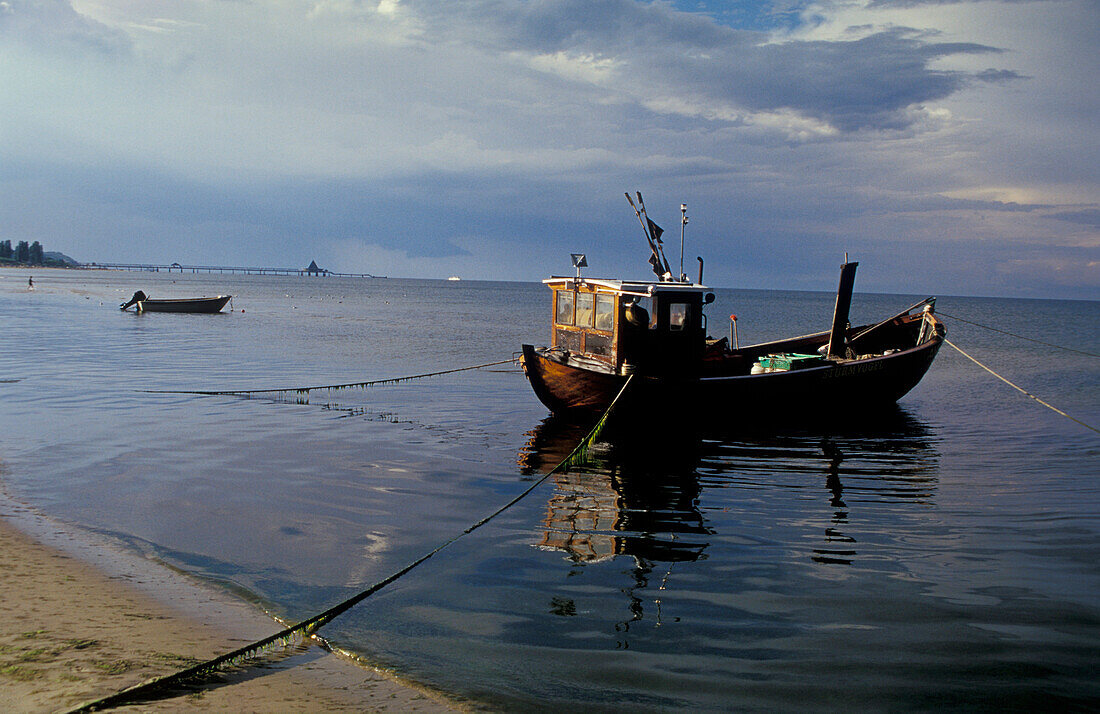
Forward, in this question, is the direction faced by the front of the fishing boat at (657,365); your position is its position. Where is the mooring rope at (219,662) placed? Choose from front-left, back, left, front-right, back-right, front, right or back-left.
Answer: back-right

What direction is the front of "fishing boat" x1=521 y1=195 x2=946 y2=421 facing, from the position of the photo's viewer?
facing away from the viewer and to the right of the viewer
